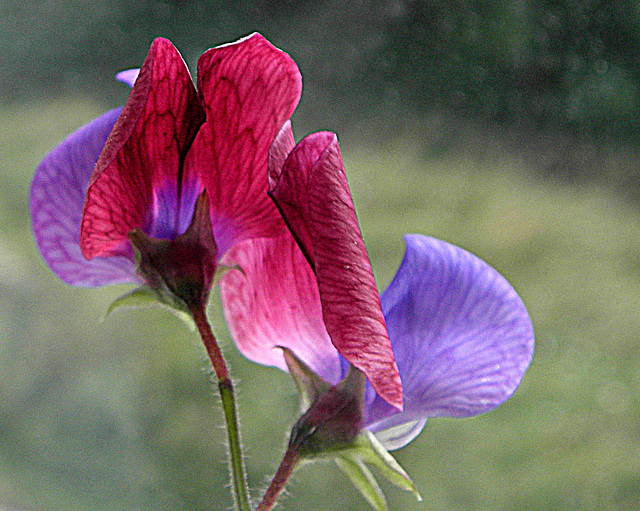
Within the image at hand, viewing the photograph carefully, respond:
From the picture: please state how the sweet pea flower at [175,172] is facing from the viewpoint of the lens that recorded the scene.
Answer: facing away from the viewer and to the left of the viewer

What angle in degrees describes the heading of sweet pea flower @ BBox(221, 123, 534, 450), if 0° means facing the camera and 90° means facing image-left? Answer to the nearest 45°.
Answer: approximately 270°
